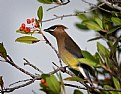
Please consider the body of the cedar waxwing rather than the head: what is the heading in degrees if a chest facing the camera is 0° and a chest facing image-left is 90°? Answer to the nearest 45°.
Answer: approximately 90°
